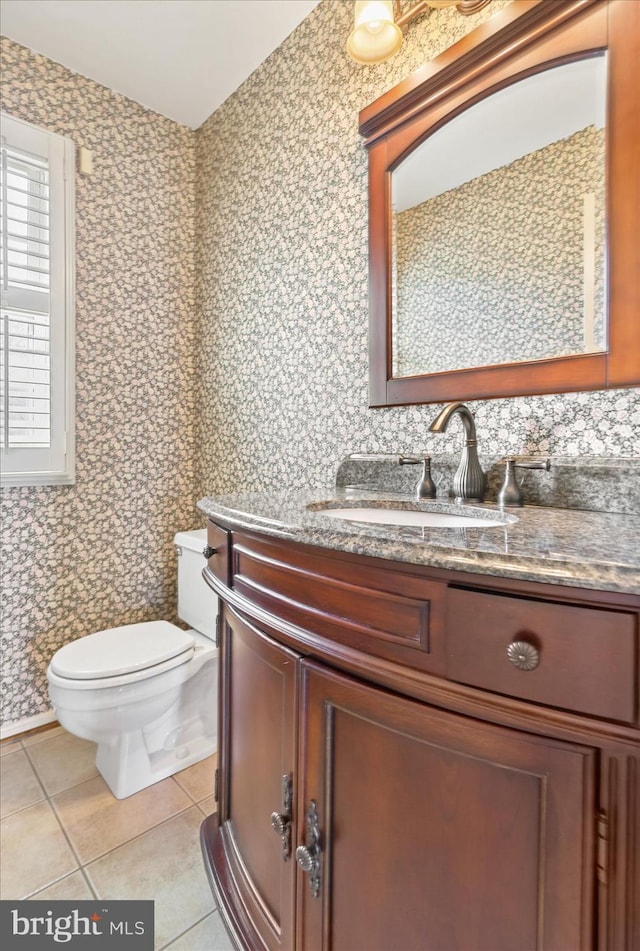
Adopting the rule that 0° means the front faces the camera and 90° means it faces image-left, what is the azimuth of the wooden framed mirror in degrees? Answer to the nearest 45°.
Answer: approximately 45°

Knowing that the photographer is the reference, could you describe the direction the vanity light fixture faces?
facing the viewer and to the left of the viewer

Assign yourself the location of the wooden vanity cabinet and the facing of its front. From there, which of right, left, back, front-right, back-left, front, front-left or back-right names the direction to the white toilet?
right

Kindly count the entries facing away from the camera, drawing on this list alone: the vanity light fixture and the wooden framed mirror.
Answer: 0

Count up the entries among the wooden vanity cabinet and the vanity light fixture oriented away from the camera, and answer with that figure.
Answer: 0
